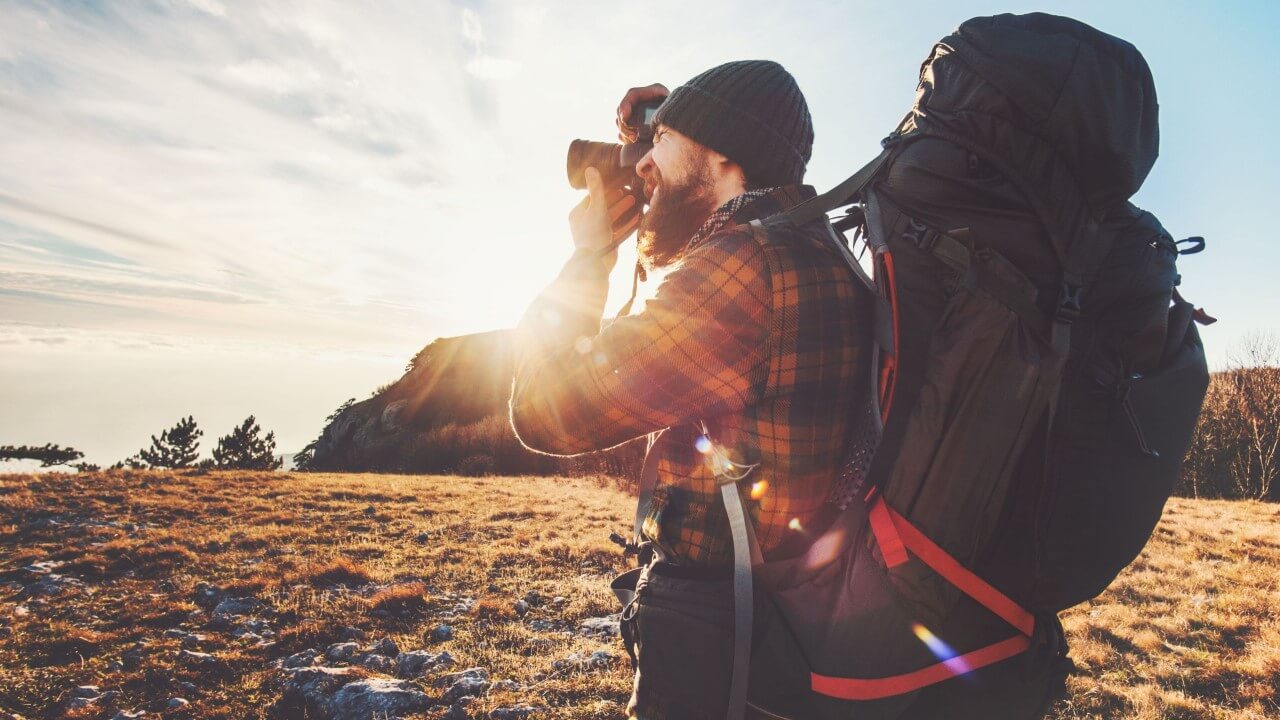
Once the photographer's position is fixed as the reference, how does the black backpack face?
facing to the right of the viewer

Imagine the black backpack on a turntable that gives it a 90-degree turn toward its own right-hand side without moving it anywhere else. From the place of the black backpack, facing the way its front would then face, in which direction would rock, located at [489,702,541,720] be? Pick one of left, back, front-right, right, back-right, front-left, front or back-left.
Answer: back-right

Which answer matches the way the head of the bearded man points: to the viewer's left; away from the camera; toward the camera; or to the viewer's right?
to the viewer's left

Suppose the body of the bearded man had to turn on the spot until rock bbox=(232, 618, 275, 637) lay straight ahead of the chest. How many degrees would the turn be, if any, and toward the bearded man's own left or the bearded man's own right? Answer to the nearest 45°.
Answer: approximately 45° to the bearded man's own right

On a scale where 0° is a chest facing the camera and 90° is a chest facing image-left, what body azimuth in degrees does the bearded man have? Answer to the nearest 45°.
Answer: approximately 90°

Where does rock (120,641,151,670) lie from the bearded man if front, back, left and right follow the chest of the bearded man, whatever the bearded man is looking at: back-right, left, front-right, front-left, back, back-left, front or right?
front-right
